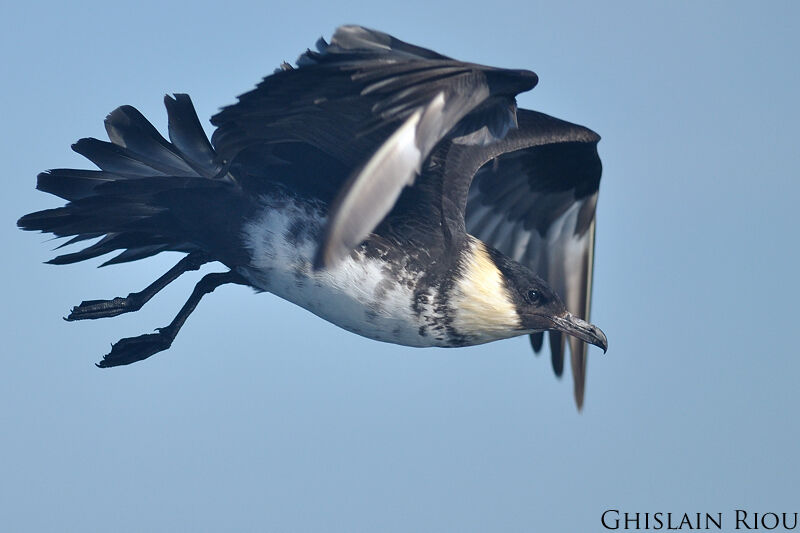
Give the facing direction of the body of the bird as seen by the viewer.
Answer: to the viewer's right
